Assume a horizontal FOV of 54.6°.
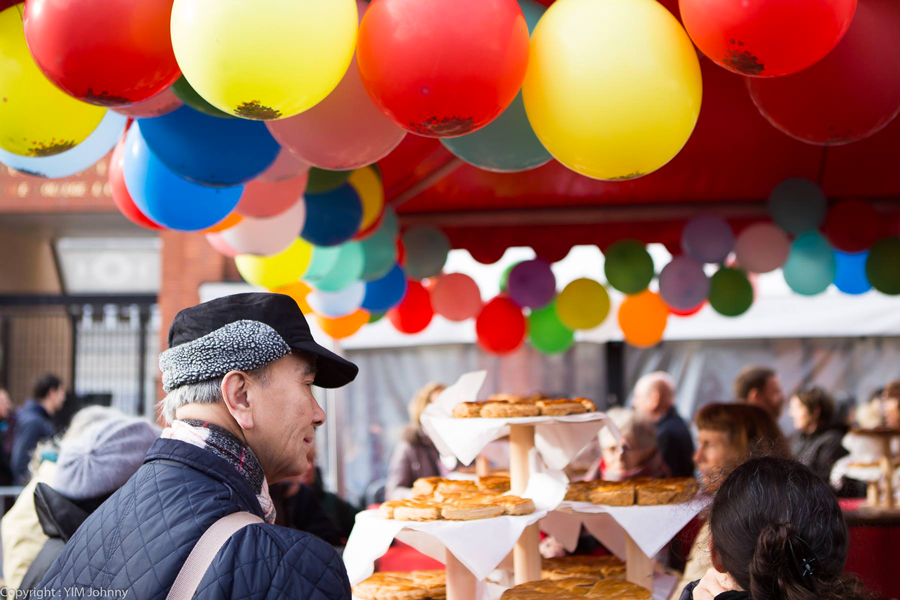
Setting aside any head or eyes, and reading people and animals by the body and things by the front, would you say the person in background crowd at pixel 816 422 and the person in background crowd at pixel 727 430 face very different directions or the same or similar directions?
same or similar directions

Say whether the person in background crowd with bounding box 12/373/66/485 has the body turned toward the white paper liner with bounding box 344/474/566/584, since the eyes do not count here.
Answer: no

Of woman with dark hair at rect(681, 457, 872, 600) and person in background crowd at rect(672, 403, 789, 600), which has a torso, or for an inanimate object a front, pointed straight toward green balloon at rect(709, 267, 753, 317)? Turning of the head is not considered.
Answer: the woman with dark hair

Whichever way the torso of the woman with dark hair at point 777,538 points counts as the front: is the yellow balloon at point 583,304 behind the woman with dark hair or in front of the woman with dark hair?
in front

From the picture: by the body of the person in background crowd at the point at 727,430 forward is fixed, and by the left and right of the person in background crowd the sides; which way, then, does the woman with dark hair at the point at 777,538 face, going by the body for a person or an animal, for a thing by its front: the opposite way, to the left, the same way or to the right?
to the right

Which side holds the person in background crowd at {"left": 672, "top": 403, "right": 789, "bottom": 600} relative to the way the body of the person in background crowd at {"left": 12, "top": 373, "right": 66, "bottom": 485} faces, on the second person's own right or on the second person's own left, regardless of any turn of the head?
on the second person's own right

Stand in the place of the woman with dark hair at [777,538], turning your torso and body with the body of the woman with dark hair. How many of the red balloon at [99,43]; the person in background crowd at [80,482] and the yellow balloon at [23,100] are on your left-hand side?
3

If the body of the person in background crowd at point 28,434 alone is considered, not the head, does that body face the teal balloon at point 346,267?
no

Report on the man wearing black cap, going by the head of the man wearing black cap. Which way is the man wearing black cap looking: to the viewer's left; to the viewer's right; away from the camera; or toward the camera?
to the viewer's right

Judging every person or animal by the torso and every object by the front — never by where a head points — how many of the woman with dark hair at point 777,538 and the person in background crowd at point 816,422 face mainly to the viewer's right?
0

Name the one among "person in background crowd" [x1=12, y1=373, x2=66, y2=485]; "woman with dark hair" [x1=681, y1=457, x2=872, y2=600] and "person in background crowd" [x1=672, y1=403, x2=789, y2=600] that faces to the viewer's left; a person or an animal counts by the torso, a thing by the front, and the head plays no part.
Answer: "person in background crowd" [x1=672, y1=403, x2=789, y2=600]

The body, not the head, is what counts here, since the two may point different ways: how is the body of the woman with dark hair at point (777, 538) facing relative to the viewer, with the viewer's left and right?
facing away from the viewer

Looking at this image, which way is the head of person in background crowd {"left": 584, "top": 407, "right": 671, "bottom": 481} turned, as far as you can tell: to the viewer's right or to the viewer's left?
to the viewer's left
